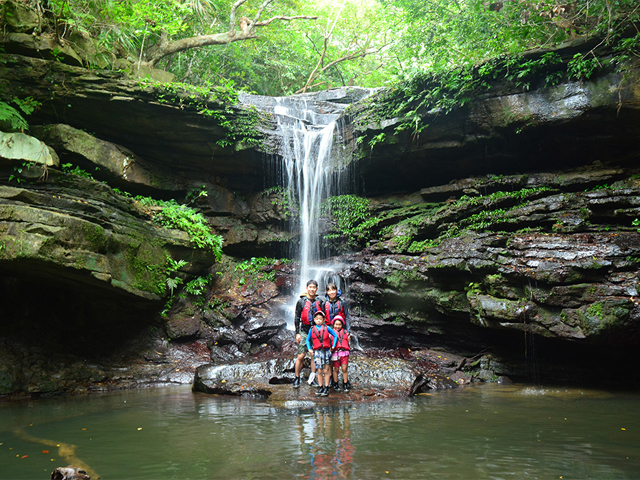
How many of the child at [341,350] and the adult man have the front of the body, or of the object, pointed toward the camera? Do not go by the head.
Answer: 2

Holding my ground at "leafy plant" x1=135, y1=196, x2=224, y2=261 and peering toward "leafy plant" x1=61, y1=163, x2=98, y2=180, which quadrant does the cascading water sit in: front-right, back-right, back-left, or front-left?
back-right

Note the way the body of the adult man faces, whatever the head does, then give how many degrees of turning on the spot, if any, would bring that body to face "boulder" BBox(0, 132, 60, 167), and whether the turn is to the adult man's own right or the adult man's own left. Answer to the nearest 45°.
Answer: approximately 90° to the adult man's own right

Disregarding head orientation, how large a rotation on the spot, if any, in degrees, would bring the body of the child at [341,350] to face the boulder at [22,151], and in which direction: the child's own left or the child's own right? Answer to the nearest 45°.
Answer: approximately 90° to the child's own right

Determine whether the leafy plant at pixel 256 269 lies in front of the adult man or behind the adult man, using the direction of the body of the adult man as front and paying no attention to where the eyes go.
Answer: behind

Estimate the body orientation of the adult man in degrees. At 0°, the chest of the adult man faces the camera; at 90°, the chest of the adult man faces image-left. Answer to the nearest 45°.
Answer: approximately 0°

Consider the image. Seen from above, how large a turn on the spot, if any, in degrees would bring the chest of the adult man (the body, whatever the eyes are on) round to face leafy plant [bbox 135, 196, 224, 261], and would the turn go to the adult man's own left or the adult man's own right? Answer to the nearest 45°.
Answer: approximately 135° to the adult man's own right

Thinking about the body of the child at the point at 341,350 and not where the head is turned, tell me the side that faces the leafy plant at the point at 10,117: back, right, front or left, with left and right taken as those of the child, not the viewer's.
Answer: right

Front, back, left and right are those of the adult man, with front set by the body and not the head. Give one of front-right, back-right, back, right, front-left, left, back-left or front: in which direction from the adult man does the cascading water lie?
back
